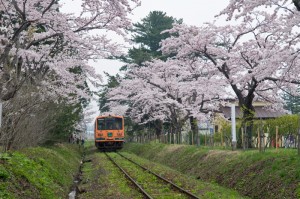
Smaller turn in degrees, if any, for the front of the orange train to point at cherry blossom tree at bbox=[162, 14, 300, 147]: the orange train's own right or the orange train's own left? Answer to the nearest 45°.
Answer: approximately 45° to the orange train's own left

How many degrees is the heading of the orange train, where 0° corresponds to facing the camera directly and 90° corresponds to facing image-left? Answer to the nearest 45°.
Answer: approximately 0°

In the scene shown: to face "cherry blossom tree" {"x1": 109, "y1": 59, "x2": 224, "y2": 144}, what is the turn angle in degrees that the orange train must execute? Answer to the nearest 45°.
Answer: approximately 45° to its left

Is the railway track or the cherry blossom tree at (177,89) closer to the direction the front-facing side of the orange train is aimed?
the railway track

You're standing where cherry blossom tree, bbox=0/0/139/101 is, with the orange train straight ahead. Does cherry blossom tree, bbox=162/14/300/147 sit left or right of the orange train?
right

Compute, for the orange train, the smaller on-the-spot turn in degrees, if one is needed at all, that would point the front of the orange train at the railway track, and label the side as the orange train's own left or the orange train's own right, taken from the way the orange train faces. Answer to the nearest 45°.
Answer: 0° — it already faces it
